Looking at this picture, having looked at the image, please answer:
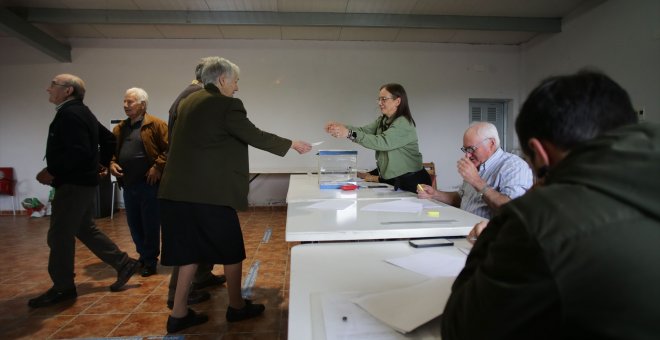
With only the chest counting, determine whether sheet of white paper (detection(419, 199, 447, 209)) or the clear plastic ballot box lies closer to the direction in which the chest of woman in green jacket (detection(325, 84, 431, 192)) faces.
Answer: the clear plastic ballot box

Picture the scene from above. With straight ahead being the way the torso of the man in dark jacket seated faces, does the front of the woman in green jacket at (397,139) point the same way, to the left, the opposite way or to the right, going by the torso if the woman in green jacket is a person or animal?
to the left

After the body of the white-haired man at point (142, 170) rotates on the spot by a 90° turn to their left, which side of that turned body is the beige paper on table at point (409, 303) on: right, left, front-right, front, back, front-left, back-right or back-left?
front-right

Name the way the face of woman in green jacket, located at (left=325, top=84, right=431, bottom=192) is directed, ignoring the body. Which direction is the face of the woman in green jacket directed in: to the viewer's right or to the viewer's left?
to the viewer's left

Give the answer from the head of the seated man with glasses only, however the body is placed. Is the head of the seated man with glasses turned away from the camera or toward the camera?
toward the camera

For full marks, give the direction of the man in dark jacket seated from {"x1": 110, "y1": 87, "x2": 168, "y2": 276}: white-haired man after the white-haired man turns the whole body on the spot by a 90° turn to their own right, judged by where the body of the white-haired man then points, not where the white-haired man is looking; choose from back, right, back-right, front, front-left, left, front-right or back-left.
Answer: back-left

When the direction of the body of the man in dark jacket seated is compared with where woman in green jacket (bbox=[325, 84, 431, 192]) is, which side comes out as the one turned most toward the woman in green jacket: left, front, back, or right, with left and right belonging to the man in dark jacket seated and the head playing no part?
front

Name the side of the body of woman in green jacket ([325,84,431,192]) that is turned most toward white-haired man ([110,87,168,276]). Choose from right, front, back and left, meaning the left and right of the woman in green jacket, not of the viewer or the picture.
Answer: front

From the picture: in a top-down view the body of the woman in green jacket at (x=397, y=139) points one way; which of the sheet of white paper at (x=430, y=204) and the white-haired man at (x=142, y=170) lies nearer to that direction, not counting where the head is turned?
the white-haired man

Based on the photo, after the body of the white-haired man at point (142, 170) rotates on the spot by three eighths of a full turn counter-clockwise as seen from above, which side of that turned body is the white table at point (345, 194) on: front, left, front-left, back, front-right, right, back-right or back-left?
front-right

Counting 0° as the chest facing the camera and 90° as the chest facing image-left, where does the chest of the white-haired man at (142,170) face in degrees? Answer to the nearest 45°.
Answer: approximately 45°

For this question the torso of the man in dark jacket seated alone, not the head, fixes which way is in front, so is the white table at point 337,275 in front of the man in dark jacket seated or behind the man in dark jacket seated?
in front

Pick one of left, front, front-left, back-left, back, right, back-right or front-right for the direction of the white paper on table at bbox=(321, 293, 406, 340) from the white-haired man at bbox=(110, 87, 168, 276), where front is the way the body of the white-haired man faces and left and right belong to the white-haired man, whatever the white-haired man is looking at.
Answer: front-left

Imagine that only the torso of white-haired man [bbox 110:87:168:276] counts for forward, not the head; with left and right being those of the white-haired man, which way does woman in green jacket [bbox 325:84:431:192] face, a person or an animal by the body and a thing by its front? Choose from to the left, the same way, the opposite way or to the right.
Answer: to the right

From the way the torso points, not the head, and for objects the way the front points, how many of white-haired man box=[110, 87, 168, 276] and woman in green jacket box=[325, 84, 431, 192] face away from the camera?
0

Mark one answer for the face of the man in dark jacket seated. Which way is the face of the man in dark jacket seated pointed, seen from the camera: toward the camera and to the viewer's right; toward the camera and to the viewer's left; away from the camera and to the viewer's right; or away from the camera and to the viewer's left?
away from the camera and to the viewer's left

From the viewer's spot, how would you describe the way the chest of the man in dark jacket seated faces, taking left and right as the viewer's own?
facing away from the viewer and to the left of the viewer
